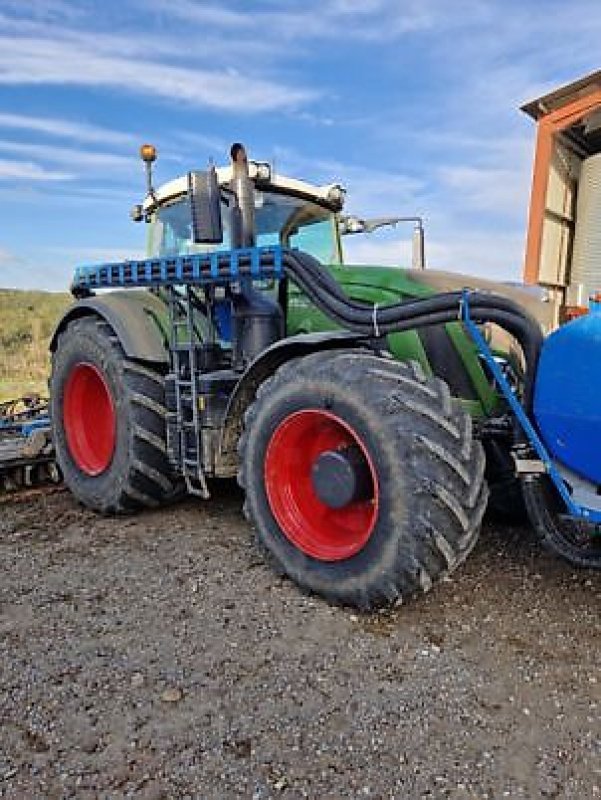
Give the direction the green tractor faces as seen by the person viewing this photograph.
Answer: facing the viewer and to the right of the viewer

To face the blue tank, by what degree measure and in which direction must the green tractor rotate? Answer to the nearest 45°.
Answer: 0° — it already faces it
